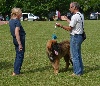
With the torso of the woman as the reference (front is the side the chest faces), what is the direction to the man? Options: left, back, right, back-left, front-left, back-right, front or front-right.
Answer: front

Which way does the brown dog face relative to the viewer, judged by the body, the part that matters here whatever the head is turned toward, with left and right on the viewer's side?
facing the viewer and to the left of the viewer

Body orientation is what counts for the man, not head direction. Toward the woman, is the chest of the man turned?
yes

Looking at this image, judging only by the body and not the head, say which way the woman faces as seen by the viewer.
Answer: to the viewer's right

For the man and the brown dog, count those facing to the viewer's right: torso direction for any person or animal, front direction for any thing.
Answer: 0

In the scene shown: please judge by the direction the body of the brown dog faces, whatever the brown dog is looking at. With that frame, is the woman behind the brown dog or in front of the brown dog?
in front

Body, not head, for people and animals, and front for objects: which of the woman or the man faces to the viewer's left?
the man

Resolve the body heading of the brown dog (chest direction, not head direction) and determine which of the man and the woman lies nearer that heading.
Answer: the woman

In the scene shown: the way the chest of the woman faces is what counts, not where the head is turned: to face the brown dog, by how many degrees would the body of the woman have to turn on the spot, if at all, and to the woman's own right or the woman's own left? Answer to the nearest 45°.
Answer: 0° — they already face it

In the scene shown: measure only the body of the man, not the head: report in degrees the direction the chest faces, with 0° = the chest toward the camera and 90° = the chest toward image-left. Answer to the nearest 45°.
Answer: approximately 90°

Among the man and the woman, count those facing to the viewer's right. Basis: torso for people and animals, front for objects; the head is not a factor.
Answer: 1
